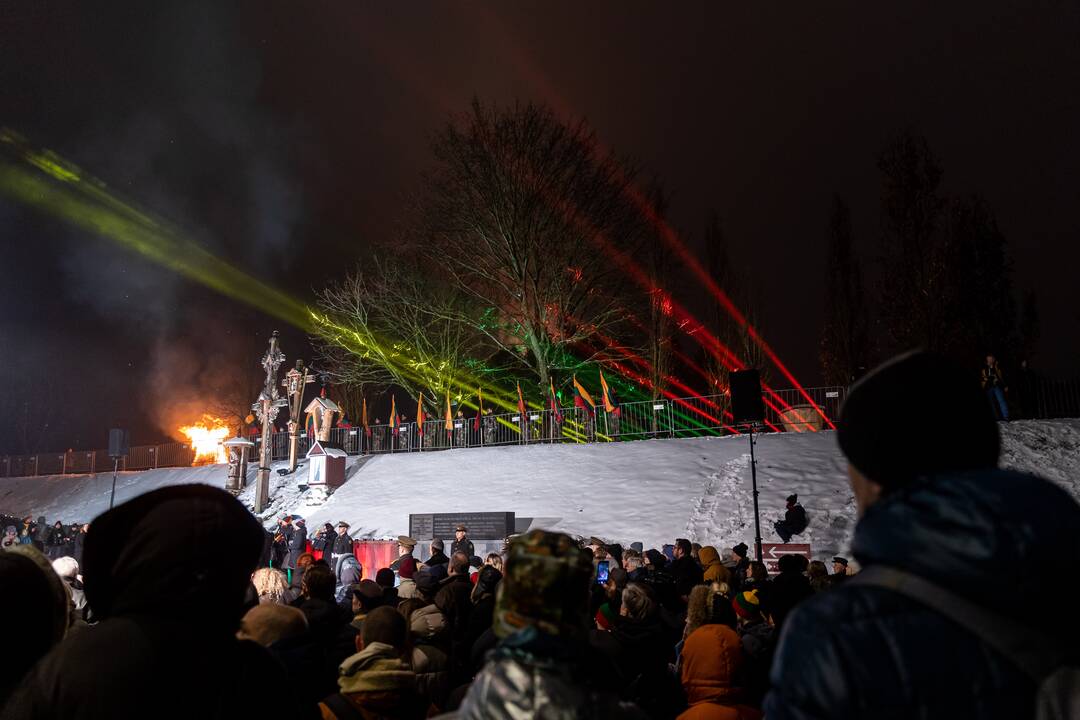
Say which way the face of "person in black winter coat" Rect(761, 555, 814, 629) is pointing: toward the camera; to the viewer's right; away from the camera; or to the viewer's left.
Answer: away from the camera

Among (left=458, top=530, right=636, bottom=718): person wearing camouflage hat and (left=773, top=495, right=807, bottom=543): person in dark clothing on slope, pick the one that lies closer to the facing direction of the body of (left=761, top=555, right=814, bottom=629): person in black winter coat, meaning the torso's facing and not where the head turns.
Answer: the person in dark clothing on slope

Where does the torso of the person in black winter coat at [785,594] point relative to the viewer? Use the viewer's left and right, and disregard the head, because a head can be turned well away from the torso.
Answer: facing away from the viewer

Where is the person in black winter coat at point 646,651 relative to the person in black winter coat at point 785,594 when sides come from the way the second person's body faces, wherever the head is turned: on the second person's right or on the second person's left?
on the second person's left

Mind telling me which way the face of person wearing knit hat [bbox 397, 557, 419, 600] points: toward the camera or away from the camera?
away from the camera

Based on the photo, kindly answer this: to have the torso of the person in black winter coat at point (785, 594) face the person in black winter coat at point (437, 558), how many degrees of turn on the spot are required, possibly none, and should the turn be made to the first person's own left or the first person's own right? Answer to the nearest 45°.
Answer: approximately 45° to the first person's own left

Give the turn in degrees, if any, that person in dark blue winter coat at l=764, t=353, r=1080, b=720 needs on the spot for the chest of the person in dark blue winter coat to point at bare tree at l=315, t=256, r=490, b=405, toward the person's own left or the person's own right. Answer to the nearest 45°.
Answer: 0° — they already face it

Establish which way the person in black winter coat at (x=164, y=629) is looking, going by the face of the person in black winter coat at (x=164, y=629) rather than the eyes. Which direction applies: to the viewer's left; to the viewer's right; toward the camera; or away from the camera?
away from the camera

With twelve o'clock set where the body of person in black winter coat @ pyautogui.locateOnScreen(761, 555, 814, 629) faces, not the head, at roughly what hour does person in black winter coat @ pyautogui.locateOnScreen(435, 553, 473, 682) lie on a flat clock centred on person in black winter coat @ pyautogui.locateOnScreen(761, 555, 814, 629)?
person in black winter coat @ pyautogui.locateOnScreen(435, 553, 473, 682) is roughly at 9 o'clock from person in black winter coat @ pyautogui.locateOnScreen(761, 555, 814, 629).

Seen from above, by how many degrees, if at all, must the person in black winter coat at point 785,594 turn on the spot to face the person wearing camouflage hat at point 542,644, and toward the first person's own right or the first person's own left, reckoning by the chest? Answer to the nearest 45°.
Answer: approximately 180°

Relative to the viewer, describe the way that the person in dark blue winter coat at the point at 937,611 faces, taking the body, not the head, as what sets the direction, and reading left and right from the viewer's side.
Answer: facing away from the viewer and to the left of the viewer
